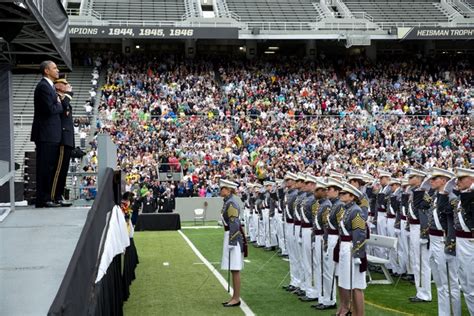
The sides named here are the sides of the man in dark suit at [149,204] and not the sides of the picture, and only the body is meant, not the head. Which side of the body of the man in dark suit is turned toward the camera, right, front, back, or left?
front

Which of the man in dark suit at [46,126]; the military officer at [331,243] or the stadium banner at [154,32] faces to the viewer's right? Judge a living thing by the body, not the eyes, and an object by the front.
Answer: the man in dark suit

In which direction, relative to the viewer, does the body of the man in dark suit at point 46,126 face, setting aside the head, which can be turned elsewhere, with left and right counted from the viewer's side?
facing to the right of the viewer

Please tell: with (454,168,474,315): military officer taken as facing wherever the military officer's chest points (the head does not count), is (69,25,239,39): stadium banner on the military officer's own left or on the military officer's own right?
on the military officer's own right

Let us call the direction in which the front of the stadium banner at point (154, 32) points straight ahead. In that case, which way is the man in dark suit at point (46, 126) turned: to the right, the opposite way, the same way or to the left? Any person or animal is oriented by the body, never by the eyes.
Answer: to the left

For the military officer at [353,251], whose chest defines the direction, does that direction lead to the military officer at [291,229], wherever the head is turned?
no

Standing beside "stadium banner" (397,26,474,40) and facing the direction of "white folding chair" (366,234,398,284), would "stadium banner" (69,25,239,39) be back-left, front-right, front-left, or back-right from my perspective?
front-right

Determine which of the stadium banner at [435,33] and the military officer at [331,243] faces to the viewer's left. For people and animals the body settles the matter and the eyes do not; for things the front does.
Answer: the military officer

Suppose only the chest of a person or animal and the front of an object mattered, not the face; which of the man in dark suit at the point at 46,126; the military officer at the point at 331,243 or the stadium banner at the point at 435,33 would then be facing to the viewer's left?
the military officer

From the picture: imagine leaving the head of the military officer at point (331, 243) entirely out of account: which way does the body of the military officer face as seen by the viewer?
to the viewer's left

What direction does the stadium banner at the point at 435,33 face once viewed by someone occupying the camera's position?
facing the viewer

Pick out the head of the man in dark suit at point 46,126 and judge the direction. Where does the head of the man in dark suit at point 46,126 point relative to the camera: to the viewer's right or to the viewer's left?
to the viewer's right

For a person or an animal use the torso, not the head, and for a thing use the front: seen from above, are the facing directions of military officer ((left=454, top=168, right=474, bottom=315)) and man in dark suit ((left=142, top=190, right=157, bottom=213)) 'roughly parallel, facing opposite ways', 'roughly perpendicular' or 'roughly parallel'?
roughly perpendicular

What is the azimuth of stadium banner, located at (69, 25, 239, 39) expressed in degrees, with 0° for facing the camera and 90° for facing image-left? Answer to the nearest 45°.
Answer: approximately 0°

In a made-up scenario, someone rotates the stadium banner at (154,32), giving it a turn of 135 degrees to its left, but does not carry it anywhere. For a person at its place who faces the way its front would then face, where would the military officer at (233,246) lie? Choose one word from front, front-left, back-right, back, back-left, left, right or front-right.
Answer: back-right

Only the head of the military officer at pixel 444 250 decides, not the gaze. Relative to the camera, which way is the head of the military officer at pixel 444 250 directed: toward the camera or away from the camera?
toward the camera

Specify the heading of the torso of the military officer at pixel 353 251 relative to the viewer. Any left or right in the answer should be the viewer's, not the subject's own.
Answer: facing the viewer and to the left of the viewer
